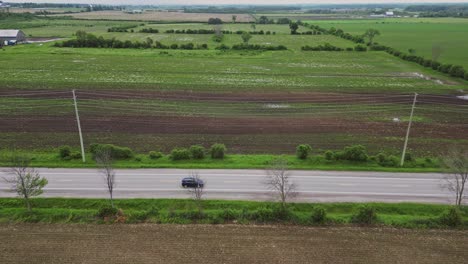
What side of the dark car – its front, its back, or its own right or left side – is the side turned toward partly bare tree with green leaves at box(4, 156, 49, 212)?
back

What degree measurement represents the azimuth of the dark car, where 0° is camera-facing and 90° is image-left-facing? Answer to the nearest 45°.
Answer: approximately 270°

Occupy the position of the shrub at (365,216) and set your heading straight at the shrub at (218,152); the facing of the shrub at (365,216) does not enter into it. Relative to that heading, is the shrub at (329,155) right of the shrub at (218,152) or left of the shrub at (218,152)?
right

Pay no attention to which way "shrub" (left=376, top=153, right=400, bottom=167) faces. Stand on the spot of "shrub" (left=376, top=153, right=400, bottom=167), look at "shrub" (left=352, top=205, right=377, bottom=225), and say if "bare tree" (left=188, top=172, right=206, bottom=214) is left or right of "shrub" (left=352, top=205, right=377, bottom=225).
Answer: right

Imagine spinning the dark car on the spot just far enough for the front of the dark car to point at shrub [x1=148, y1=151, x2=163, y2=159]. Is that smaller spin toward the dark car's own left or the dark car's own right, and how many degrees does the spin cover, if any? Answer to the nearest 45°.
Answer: approximately 135° to the dark car's own left
